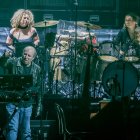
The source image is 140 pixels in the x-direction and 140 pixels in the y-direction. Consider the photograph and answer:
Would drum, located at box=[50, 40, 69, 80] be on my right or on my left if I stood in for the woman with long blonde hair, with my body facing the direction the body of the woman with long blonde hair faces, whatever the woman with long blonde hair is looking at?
on my left

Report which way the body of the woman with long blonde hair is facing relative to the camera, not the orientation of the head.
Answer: toward the camera

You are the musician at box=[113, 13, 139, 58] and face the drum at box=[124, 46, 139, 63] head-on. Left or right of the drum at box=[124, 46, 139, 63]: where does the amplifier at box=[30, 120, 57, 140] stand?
right

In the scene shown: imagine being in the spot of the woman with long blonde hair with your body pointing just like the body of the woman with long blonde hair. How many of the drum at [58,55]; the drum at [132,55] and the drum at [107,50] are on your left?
3

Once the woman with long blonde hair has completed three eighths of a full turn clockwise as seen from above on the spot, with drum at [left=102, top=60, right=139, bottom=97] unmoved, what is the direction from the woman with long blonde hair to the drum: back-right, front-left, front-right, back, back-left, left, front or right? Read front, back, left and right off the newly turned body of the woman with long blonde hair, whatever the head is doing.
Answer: back

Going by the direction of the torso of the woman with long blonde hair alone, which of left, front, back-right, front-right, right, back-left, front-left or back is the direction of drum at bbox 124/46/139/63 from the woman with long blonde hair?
left

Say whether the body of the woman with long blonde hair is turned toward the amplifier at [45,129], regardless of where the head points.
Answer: yes

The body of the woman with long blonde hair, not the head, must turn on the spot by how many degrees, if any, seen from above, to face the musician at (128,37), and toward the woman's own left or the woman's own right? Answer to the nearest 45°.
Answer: approximately 90° to the woman's own left

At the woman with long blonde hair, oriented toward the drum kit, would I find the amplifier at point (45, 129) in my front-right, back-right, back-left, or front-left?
front-right

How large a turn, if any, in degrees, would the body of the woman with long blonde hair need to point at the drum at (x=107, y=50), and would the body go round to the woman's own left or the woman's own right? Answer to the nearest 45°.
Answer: approximately 90° to the woman's own left

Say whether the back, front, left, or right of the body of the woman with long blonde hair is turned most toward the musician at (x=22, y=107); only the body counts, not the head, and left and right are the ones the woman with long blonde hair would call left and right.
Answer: front

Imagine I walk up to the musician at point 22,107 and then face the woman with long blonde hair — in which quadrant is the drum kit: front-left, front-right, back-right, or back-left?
front-right

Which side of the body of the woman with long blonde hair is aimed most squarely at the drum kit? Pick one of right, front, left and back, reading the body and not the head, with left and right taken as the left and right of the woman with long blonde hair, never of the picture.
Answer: left
